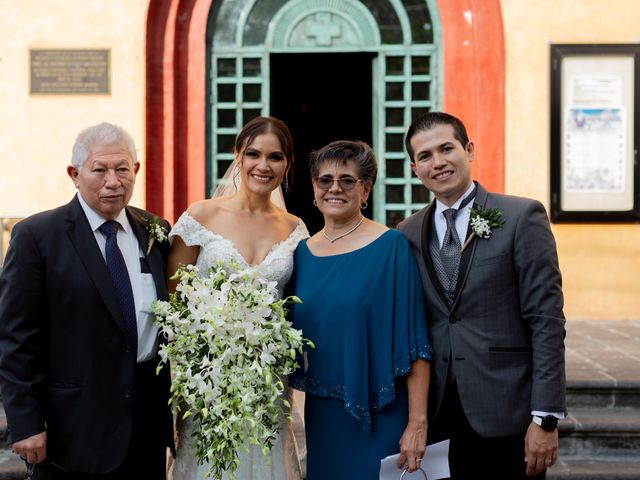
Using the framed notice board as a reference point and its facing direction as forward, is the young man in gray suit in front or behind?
in front

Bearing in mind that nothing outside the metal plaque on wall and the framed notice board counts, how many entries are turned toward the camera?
2

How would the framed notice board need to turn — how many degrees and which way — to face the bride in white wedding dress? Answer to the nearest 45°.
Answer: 0° — it already faces them

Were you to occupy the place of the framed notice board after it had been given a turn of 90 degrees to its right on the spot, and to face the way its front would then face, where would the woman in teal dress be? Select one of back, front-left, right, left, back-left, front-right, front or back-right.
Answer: left

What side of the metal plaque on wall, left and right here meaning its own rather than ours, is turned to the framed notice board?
left

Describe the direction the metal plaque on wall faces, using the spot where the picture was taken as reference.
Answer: facing the viewer

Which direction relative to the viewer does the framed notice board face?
toward the camera

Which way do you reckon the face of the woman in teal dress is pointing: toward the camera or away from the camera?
toward the camera

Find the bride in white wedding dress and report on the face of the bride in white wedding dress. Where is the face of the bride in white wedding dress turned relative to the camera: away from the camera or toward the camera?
toward the camera

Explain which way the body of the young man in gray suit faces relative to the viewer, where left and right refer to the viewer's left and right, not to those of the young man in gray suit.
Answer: facing the viewer and to the left of the viewer
